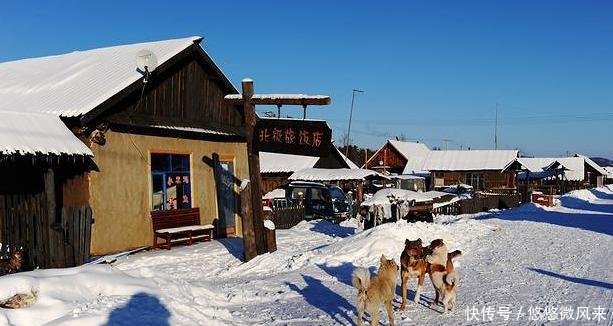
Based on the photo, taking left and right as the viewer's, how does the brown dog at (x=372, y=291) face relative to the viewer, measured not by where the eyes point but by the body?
facing away from the viewer and to the right of the viewer

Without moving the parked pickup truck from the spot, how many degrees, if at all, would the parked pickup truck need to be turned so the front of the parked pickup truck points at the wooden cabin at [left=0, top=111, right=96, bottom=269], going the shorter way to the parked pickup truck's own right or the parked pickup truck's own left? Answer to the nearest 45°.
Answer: approximately 45° to the parked pickup truck's own right

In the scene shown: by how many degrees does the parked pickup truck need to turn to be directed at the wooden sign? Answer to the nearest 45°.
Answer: approximately 45° to its right

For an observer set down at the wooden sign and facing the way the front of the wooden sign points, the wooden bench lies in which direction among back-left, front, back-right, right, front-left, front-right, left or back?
back-right

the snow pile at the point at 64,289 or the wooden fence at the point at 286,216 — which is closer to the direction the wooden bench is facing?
the snow pile

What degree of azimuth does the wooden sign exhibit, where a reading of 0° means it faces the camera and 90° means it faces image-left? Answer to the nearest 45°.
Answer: approximately 0°

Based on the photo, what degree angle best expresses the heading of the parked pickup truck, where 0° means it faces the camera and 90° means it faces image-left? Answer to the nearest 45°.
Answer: approximately 315°

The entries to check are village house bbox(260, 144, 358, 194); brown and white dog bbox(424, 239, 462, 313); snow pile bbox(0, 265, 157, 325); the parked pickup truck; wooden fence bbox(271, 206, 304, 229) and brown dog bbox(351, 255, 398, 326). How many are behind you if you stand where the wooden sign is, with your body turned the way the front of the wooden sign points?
3

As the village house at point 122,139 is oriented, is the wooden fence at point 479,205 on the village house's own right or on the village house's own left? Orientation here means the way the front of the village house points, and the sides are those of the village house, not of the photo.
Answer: on the village house's own left

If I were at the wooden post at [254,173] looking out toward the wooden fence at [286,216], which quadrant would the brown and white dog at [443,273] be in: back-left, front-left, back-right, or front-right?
back-right

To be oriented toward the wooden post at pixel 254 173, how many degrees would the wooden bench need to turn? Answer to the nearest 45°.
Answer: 0° — it already faces it
